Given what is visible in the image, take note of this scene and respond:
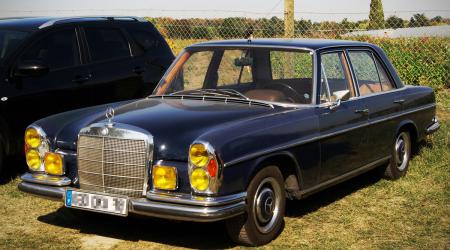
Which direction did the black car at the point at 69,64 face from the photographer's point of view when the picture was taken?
facing the viewer and to the left of the viewer

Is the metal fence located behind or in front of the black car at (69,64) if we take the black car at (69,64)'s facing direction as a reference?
behind

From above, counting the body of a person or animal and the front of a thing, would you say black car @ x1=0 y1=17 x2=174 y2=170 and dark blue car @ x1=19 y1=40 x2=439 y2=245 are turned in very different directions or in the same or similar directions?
same or similar directions

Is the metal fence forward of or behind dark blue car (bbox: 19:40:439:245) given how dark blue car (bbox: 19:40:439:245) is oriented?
behind

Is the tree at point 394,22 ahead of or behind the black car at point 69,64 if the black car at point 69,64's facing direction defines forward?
behind

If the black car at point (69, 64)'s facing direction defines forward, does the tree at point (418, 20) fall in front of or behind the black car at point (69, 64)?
behind

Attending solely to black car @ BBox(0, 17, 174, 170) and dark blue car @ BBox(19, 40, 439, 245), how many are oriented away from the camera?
0

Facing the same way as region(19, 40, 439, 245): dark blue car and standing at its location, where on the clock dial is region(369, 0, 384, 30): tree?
The tree is roughly at 5 o'clock from the dark blue car.

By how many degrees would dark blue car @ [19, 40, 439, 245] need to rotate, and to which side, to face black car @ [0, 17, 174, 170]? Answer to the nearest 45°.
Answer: approximately 90° to its right

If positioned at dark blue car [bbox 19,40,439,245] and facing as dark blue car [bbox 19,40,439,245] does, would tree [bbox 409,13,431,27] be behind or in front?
behind
